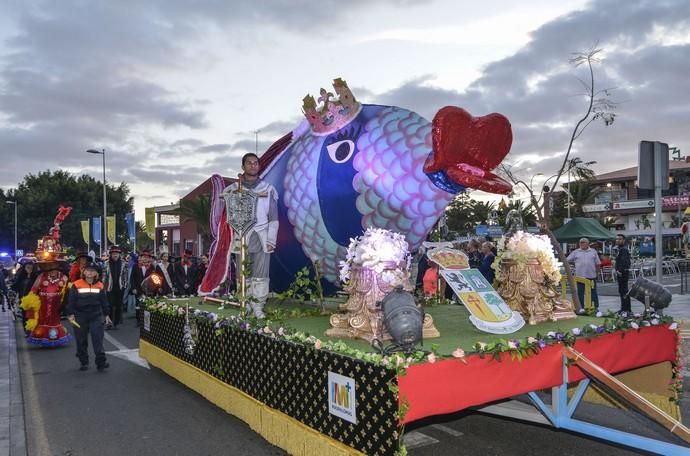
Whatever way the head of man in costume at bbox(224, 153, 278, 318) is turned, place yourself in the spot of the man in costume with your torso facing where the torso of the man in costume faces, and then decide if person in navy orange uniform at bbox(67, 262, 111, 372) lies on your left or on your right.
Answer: on your right

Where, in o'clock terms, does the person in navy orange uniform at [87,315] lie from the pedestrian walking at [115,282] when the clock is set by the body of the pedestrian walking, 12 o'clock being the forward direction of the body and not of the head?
The person in navy orange uniform is roughly at 12 o'clock from the pedestrian walking.

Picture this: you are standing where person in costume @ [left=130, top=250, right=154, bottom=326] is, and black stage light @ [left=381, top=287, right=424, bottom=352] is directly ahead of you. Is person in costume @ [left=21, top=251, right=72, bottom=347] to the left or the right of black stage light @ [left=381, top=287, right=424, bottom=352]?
right

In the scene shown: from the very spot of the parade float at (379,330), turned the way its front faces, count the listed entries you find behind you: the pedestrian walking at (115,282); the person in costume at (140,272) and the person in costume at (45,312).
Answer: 3
